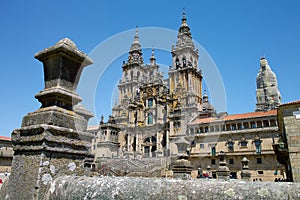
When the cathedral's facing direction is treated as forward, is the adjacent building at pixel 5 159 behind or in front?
in front

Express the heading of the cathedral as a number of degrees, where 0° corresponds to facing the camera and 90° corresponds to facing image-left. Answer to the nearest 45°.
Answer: approximately 45°

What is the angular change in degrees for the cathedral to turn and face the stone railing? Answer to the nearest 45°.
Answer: approximately 45° to its left

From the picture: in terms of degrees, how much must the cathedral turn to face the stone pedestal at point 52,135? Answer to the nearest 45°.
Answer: approximately 45° to its left
